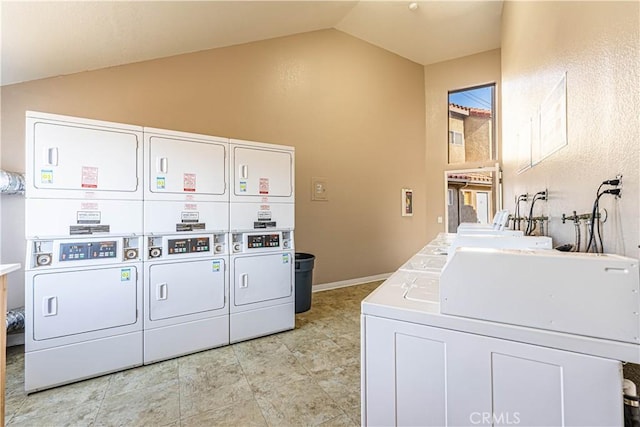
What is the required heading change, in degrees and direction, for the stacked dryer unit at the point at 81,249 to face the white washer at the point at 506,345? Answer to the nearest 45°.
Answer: approximately 45° to its left

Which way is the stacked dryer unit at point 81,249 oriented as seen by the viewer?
toward the camera

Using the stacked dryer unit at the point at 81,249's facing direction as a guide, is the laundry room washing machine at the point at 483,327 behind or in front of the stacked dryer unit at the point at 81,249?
in front

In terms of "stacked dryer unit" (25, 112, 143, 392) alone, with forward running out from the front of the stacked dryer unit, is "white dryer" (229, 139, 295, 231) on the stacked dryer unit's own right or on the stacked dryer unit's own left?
on the stacked dryer unit's own left

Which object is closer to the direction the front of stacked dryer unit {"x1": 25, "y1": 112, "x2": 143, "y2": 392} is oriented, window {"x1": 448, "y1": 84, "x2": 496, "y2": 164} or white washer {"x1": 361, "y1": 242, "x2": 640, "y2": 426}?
the white washer

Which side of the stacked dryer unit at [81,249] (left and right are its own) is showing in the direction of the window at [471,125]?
left

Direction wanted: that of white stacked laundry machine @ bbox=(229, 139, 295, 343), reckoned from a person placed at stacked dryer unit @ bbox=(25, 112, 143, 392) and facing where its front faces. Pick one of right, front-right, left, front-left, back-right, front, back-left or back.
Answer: left

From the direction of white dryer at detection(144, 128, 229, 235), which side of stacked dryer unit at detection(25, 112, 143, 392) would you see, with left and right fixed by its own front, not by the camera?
left

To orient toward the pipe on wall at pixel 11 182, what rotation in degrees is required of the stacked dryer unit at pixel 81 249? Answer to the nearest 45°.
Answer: approximately 135° to its right
